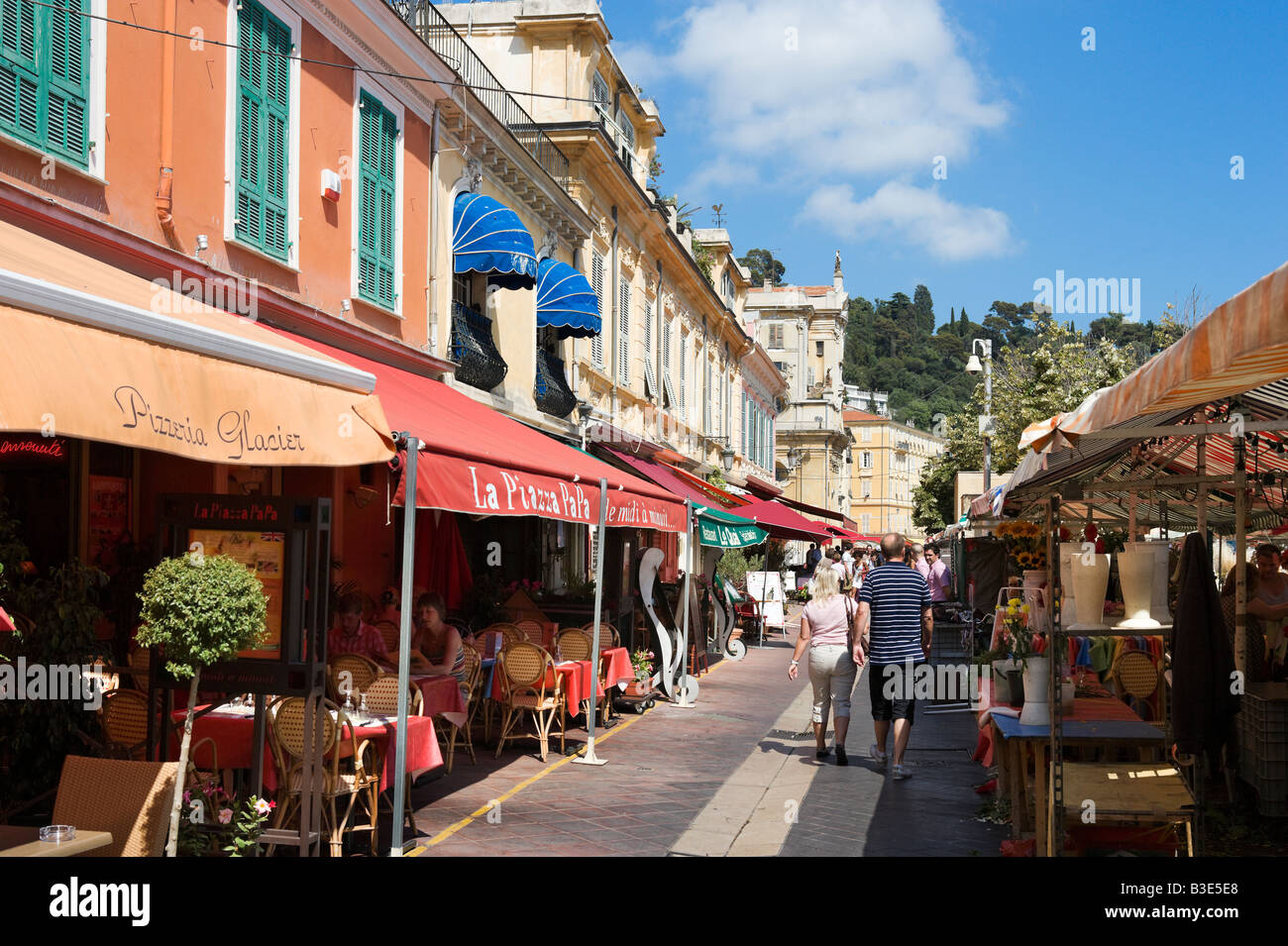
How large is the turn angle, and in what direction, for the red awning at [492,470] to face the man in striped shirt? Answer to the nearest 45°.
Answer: approximately 45° to its left

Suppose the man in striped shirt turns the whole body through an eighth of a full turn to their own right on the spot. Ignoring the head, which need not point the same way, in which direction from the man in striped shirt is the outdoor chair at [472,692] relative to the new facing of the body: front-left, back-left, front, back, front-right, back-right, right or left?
back-left

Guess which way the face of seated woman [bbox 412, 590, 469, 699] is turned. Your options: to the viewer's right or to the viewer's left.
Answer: to the viewer's left

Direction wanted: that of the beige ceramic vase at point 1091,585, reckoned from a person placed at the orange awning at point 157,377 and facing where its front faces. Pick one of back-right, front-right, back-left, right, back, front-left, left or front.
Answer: front-left

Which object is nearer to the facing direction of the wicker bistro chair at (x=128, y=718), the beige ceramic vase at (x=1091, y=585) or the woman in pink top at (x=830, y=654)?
the woman in pink top

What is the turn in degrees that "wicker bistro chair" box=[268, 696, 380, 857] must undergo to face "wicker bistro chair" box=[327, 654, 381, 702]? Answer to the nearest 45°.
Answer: approximately 45° to its left

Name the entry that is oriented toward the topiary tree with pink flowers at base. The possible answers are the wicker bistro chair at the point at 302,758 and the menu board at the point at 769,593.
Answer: the menu board

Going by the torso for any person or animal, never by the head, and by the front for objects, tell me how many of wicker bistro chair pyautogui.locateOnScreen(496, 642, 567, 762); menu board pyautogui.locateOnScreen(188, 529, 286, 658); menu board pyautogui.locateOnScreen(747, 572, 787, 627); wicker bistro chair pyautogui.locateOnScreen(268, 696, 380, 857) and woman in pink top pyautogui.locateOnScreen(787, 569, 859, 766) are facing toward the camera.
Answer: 2

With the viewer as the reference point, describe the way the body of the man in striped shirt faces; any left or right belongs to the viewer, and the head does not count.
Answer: facing away from the viewer

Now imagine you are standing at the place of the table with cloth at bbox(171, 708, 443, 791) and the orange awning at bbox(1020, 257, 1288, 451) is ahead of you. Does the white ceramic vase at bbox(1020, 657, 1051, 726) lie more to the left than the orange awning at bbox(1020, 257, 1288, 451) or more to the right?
left

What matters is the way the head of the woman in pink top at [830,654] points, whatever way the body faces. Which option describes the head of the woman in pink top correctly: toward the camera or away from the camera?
away from the camera
